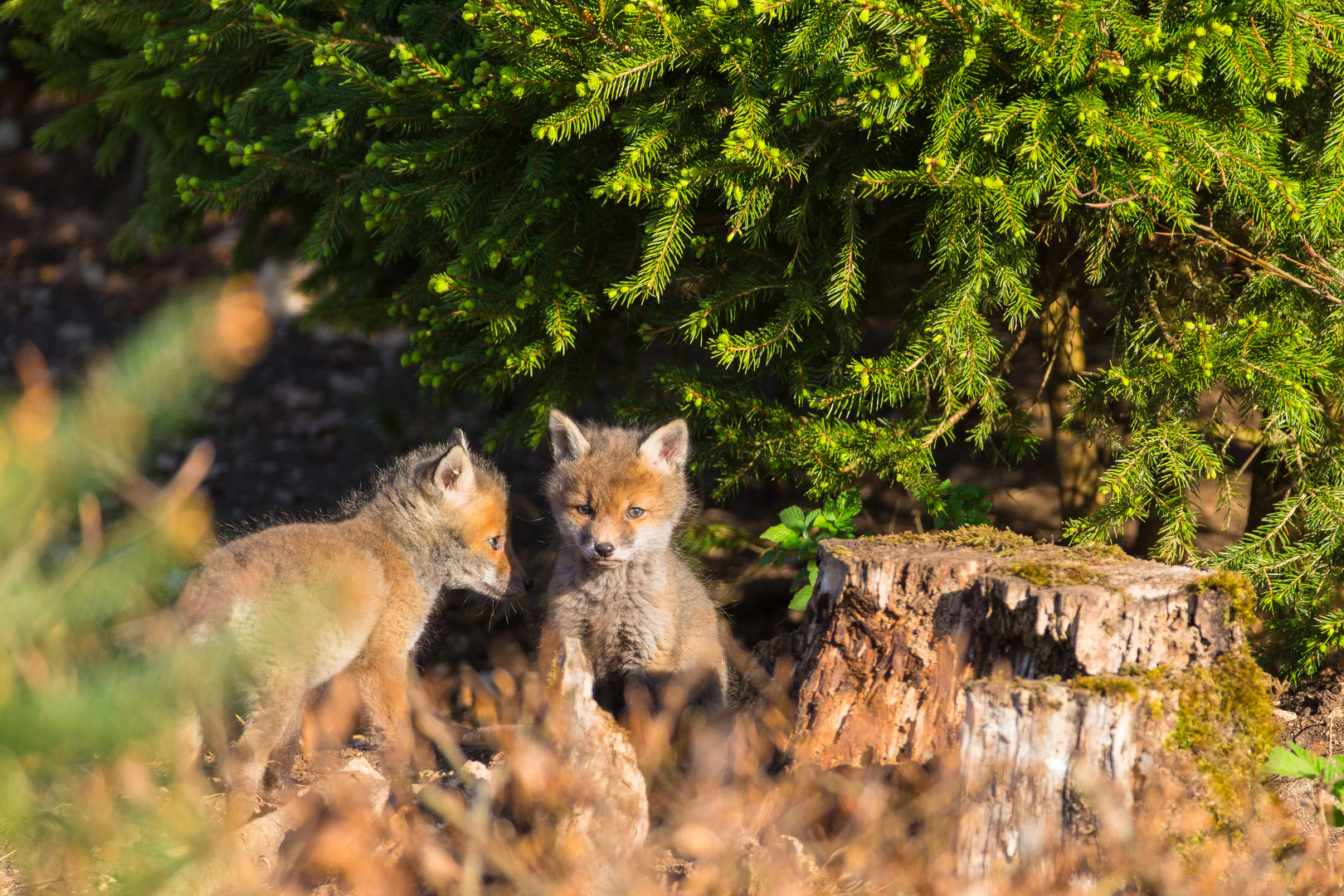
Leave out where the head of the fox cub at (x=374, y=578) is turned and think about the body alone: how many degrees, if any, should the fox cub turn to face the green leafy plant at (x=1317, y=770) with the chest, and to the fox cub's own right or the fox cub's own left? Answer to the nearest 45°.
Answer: approximately 45° to the fox cub's own right

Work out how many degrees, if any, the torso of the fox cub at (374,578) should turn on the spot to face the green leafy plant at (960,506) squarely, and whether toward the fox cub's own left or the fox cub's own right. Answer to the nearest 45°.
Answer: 0° — it already faces it

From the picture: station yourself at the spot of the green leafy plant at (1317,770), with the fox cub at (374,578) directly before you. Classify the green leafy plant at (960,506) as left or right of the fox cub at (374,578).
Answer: right

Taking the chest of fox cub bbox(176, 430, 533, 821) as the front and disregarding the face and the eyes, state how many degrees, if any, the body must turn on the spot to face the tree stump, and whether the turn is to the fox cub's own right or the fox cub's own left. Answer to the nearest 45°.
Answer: approximately 45° to the fox cub's own right

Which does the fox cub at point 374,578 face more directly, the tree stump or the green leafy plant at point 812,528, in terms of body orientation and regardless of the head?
the green leafy plant

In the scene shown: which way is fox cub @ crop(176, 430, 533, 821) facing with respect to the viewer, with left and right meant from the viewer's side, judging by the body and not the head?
facing to the right of the viewer

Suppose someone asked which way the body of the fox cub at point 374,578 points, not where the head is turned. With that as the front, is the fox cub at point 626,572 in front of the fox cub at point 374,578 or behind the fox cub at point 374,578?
in front

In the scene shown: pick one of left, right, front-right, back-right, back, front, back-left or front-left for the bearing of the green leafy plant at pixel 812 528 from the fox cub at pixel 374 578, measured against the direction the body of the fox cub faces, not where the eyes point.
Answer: front
